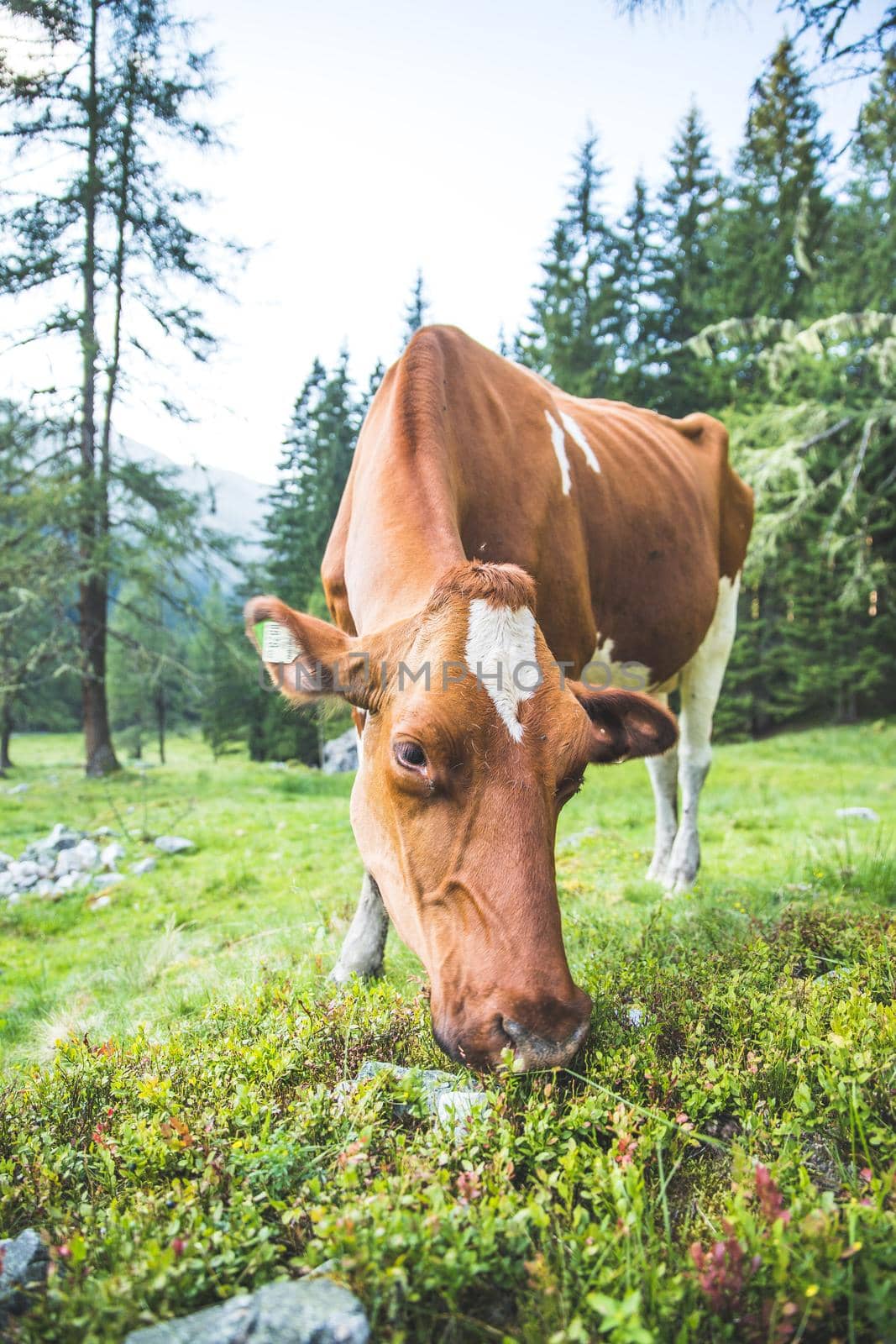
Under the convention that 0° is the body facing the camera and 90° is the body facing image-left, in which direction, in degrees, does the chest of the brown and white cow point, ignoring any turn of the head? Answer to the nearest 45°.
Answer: approximately 45°

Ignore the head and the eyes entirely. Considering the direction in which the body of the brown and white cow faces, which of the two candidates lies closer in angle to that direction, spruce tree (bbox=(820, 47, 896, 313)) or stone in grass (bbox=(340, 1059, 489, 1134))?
the stone in grass

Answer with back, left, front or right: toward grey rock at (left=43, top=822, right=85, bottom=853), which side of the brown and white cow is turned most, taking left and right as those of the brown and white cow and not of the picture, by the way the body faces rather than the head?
right

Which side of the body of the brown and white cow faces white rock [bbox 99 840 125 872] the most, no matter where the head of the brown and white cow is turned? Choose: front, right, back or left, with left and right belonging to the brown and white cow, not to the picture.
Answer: right

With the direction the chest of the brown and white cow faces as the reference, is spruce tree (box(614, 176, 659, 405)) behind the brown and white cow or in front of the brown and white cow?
behind

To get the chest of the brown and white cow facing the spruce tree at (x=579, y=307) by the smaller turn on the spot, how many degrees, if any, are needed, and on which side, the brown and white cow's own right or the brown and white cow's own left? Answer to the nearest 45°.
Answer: approximately 135° to the brown and white cow's own right

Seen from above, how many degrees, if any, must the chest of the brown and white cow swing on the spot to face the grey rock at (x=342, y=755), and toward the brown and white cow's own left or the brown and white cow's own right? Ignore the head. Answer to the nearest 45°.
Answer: approximately 135° to the brown and white cow's own right

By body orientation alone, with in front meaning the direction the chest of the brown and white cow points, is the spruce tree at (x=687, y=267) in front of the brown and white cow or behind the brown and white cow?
behind

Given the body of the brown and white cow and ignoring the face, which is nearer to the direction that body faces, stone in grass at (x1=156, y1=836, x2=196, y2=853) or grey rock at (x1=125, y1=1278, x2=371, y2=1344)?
the grey rock

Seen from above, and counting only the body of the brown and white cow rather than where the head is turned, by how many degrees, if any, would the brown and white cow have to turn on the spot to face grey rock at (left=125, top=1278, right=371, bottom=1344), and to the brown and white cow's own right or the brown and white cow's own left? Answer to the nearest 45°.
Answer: approximately 45° to the brown and white cow's own left

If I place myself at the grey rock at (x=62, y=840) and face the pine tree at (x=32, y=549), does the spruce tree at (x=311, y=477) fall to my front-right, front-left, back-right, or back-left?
front-right

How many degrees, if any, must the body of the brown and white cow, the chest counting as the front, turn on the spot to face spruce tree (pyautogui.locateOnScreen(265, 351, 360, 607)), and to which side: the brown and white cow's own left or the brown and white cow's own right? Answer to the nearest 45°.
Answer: approximately 135° to the brown and white cow's own right

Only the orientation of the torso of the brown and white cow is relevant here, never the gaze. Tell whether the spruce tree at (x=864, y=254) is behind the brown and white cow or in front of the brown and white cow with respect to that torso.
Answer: behind
